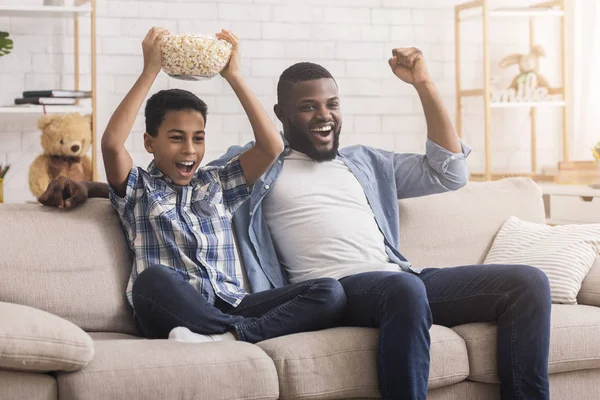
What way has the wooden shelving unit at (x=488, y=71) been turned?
toward the camera

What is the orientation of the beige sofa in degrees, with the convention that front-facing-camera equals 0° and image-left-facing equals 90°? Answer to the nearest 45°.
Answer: approximately 315°

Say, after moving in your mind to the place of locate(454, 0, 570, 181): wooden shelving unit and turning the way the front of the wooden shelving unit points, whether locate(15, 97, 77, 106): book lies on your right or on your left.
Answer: on your right

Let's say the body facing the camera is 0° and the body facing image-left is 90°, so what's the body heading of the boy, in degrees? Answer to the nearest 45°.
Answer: approximately 315°

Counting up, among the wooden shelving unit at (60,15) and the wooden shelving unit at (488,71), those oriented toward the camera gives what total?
2

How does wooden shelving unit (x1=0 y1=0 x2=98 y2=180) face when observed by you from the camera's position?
facing the viewer

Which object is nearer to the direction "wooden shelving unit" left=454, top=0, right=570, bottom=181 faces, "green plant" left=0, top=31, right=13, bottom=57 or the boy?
the boy

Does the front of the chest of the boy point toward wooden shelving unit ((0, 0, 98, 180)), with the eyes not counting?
no

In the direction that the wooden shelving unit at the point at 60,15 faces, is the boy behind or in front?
in front
